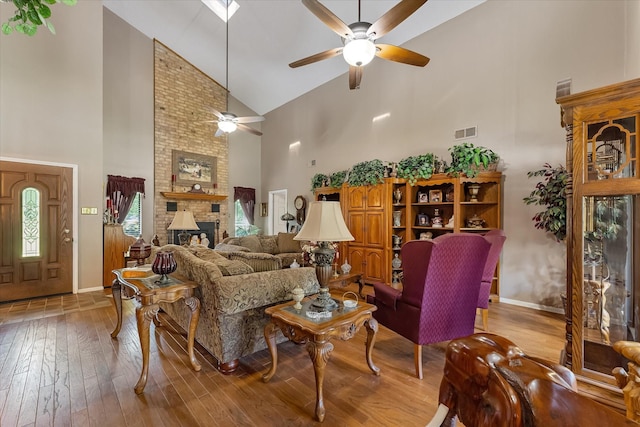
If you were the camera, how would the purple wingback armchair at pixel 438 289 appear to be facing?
facing away from the viewer and to the left of the viewer

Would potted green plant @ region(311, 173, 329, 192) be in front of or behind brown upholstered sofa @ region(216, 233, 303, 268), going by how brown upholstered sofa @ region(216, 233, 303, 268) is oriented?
behind

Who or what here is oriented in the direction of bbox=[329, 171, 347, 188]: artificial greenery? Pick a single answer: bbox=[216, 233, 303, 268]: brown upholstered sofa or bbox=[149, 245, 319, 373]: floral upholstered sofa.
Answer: bbox=[149, 245, 319, 373]: floral upholstered sofa

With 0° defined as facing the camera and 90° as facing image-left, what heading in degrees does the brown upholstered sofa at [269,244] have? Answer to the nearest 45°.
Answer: approximately 45°

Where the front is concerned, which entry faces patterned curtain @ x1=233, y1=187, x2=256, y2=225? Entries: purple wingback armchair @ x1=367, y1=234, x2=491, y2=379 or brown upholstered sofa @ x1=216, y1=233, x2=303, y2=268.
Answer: the purple wingback armchair

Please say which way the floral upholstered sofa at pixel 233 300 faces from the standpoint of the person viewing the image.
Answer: facing away from the viewer and to the right of the viewer

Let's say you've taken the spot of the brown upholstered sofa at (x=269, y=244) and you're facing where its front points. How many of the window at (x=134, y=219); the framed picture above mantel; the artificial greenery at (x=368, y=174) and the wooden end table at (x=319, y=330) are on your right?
2
